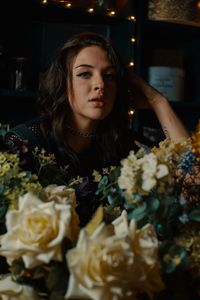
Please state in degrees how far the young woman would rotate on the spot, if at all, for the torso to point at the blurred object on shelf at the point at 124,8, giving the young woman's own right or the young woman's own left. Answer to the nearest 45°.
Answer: approximately 180°

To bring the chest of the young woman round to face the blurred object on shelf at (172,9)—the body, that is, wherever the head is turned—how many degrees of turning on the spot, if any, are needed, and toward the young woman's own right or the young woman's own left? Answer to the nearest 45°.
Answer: approximately 135° to the young woman's own left

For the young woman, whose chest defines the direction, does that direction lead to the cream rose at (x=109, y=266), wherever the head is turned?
yes

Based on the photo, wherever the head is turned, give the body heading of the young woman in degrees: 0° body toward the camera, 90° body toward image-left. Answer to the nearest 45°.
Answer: approximately 0°

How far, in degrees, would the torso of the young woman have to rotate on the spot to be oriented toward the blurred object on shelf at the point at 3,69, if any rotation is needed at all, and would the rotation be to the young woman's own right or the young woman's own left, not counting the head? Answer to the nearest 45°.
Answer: approximately 135° to the young woman's own right

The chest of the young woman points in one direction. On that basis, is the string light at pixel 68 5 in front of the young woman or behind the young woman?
behind

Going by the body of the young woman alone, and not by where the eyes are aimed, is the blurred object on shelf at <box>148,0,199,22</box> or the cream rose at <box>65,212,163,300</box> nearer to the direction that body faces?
the cream rose

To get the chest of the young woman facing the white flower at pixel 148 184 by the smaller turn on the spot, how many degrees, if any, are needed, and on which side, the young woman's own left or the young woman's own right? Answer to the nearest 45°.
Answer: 0° — they already face it

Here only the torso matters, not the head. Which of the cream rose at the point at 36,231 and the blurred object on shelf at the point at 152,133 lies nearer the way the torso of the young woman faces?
the cream rose
